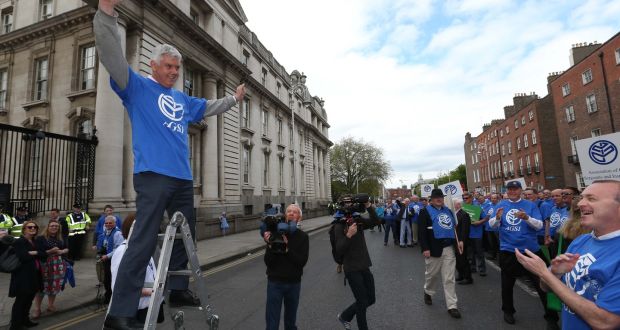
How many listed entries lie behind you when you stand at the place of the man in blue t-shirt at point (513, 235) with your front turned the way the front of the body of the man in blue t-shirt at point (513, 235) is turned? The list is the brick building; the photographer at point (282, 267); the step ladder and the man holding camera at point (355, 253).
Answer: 1

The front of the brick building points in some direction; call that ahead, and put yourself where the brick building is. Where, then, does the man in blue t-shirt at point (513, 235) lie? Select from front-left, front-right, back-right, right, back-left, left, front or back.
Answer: front-left

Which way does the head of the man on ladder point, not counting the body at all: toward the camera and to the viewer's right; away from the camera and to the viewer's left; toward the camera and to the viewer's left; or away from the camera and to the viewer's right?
toward the camera and to the viewer's right

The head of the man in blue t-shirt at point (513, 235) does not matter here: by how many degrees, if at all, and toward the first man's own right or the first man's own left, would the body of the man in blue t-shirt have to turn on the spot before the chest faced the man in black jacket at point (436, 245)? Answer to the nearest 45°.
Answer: approximately 90° to the first man's own right

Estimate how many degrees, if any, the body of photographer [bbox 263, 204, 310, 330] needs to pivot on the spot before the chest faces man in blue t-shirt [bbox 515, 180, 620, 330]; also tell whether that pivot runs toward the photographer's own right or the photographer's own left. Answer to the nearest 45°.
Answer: approximately 90° to the photographer's own left

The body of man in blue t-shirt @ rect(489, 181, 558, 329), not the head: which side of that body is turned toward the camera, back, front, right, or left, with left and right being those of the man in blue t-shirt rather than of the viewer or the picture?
front

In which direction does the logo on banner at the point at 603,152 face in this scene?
toward the camera

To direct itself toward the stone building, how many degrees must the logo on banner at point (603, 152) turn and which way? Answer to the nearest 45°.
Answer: approximately 90° to its right

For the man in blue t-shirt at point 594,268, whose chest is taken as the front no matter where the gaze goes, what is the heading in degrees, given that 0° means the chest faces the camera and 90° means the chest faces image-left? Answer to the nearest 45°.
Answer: approximately 45°

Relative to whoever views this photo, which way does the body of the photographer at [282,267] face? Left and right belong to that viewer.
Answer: facing the viewer and to the left of the viewer

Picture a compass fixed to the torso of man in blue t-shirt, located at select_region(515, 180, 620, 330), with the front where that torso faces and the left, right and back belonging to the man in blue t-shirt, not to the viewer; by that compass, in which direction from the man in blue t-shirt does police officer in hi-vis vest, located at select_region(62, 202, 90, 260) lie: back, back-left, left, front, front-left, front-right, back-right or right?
front-right

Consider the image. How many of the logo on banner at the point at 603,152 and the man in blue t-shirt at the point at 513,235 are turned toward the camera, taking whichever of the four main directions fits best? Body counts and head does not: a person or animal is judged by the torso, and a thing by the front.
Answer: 2
